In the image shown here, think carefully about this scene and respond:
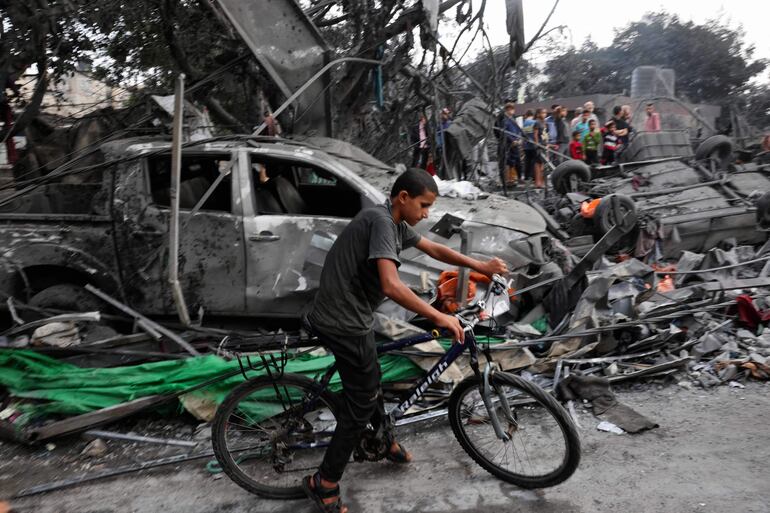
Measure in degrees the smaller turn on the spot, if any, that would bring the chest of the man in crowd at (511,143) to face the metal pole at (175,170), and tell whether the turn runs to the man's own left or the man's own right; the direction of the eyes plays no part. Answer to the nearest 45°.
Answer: approximately 45° to the man's own right

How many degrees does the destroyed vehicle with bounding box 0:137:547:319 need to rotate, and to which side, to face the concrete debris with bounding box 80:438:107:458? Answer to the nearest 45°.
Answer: approximately 135° to its right

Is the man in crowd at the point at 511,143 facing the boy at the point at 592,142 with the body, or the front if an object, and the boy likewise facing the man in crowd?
no

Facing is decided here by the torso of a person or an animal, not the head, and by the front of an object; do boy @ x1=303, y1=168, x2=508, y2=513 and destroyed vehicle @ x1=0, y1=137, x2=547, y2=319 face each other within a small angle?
no

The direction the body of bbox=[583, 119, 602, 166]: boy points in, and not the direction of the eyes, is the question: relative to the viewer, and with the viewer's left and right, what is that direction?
facing the viewer

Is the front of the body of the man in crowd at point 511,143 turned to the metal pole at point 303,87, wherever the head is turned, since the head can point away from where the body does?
no

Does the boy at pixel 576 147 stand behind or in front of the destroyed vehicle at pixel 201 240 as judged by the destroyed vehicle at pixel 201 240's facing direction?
in front

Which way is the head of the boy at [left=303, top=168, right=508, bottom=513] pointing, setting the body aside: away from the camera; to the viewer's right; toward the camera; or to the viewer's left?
to the viewer's right

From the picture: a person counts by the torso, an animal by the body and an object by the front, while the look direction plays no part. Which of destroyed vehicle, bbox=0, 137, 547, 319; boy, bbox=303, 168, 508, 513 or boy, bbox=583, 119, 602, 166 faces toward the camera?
boy, bbox=583, 119, 602, 166

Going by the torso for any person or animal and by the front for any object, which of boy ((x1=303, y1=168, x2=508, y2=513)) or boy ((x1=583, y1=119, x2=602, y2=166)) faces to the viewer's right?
boy ((x1=303, y1=168, x2=508, y2=513))

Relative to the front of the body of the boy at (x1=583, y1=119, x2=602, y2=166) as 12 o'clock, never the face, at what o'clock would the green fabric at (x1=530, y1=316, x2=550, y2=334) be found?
The green fabric is roughly at 12 o'clock from the boy.

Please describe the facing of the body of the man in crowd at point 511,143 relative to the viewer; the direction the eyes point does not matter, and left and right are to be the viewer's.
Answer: facing the viewer and to the right of the viewer

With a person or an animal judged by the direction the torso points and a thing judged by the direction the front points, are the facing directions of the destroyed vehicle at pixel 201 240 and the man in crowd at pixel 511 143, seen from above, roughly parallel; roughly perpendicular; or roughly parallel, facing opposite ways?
roughly perpendicular

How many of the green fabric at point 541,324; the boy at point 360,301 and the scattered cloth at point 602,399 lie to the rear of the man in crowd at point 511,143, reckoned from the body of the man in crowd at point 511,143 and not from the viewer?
0

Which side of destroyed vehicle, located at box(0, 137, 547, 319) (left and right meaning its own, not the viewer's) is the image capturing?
right

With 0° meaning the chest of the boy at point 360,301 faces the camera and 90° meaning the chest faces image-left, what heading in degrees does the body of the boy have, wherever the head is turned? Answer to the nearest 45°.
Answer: approximately 270°

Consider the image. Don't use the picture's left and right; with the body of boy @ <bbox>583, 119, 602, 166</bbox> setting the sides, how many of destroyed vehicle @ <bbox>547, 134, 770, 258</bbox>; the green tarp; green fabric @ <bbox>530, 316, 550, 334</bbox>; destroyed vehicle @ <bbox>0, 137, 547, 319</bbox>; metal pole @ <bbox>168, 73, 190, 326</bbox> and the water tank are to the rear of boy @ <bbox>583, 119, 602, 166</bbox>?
1

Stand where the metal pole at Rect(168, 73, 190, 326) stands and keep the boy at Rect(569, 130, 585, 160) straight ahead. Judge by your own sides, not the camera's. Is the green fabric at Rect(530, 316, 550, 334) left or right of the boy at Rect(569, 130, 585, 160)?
right
